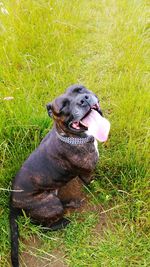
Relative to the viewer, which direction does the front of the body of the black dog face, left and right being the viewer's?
facing to the right of the viewer
